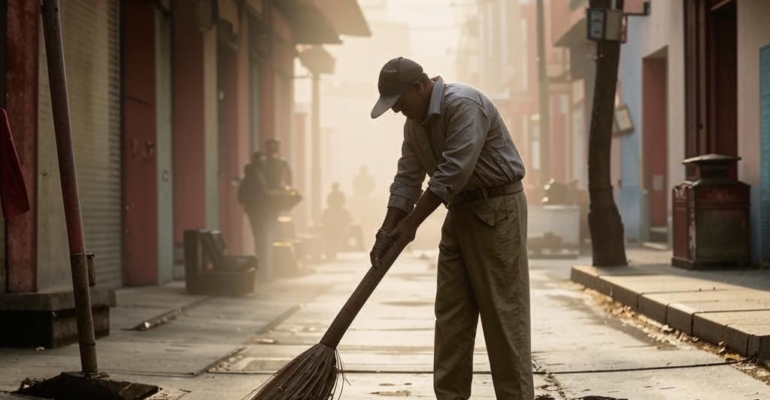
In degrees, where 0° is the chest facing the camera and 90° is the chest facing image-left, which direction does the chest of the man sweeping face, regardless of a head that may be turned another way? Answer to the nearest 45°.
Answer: approximately 90°

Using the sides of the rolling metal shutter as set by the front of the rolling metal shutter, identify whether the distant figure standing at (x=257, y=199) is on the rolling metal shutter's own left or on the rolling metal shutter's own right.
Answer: on the rolling metal shutter's own left

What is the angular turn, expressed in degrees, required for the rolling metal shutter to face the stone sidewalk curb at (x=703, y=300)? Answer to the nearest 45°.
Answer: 0° — it already faces it

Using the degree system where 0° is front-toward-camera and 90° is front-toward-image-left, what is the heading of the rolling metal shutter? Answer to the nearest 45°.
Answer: approximately 315°

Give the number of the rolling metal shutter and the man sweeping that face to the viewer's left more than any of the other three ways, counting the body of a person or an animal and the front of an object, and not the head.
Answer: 1

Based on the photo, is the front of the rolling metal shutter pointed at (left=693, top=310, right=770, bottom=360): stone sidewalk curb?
yes

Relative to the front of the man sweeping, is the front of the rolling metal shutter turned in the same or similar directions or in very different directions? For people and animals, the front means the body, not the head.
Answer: very different directions

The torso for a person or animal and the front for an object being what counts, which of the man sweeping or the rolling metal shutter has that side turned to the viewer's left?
the man sweeping

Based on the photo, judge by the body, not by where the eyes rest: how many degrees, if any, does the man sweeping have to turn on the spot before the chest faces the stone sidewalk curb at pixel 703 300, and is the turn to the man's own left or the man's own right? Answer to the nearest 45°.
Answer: approximately 135° to the man's own right

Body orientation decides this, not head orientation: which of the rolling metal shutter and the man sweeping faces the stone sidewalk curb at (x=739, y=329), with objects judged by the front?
the rolling metal shutter

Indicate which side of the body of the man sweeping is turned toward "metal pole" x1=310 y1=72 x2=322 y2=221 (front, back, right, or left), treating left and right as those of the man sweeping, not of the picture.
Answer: right

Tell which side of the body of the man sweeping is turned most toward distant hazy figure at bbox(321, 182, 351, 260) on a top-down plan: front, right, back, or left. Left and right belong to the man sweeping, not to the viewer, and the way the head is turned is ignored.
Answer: right
